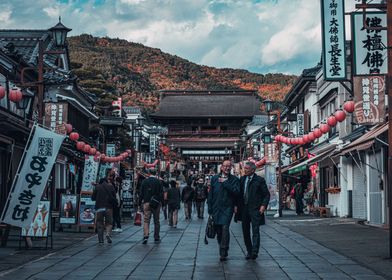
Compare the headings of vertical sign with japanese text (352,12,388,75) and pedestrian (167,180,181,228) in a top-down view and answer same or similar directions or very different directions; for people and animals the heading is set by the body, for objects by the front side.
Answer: very different directions

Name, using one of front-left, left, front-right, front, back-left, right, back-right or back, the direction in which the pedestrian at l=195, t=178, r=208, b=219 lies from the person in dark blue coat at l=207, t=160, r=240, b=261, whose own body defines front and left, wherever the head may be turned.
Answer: back

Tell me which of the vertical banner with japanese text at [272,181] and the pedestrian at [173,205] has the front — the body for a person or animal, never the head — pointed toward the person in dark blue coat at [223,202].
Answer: the vertical banner with japanese text

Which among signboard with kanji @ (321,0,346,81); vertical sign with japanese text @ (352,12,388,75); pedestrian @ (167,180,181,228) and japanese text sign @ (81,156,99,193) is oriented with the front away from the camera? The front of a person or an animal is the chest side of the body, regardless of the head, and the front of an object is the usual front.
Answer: the pedestrian

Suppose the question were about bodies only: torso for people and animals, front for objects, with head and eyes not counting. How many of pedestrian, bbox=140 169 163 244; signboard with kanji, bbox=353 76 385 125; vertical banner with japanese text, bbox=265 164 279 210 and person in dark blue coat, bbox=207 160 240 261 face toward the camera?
3

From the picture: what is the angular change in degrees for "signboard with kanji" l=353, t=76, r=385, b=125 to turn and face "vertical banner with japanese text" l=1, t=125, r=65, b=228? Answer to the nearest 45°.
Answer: approximately 45° to its right

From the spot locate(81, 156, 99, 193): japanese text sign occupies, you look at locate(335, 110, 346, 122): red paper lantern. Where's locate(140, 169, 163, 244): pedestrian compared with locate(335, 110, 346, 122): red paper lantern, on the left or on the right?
right

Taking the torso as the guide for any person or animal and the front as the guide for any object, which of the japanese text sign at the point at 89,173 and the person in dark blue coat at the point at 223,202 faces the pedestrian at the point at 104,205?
the japanese text sign

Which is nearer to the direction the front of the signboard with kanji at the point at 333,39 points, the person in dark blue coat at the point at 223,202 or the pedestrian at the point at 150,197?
the person in dark blue coat
